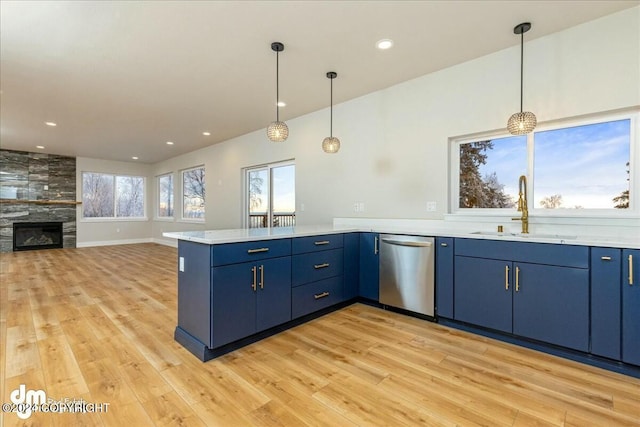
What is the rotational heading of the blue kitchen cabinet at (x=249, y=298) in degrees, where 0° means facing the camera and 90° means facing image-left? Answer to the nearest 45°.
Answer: approximately 315°

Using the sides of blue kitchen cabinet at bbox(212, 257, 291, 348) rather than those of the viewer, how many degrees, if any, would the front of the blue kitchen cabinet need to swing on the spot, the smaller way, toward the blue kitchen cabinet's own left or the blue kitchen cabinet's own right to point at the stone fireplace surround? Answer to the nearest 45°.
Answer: approximately 180°

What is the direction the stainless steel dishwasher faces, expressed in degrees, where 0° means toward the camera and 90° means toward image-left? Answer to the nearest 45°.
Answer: approximately 45°

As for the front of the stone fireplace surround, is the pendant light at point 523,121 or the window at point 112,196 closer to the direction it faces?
the pendant light

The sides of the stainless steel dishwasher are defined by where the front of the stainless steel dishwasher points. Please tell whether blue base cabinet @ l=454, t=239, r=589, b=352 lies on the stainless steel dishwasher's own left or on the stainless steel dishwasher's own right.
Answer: on the stainless steel dishwasher's own left

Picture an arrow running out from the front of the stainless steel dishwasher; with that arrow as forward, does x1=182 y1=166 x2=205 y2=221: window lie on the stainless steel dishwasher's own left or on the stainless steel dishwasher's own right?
on the stainless steel dishwasher's own right

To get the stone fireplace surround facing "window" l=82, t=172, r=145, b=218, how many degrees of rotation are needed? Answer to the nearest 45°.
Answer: approximately 90° to its left

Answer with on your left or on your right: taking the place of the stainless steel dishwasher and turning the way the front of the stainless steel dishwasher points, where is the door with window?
on your right
